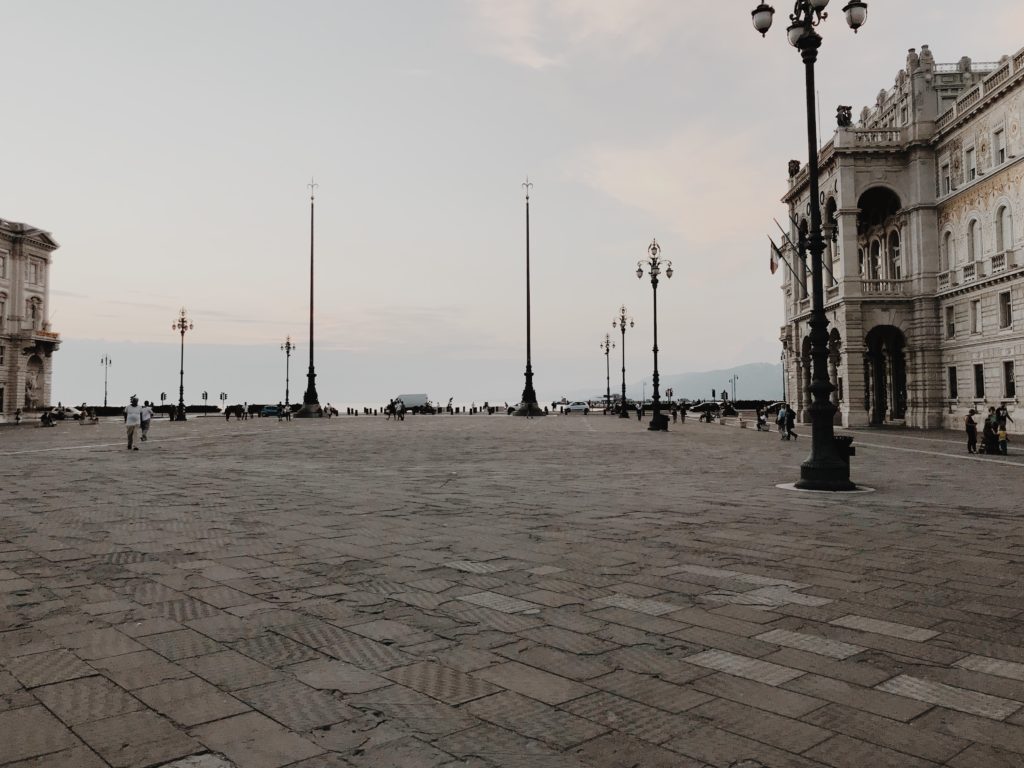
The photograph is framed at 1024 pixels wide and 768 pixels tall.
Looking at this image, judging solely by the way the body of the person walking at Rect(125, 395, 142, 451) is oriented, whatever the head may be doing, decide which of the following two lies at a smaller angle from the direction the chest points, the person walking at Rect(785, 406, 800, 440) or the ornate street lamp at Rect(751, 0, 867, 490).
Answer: the ornate street lamp

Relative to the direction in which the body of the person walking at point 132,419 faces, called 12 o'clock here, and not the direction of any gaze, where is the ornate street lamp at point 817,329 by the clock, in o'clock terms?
The ornate street lamp is roughly at 11 o'clock from the person walking.

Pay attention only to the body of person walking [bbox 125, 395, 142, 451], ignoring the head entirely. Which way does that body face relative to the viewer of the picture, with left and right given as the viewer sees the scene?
facing the viewer

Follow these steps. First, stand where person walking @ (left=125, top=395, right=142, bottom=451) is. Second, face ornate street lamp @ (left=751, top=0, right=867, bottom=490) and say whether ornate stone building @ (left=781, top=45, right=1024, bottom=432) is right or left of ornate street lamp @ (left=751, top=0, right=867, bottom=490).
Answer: left

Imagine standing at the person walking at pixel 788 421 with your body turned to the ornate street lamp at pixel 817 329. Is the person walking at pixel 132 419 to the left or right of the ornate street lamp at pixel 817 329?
right

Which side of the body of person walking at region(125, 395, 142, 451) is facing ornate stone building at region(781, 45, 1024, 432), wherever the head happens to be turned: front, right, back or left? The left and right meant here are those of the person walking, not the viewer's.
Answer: left

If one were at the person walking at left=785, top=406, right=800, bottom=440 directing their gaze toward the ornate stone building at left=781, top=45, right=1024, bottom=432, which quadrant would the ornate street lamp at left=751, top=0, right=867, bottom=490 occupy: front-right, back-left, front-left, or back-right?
back-right

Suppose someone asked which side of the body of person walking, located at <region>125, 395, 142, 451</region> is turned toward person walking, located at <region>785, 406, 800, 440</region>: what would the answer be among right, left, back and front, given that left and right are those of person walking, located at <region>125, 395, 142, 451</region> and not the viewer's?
left
